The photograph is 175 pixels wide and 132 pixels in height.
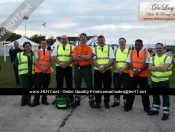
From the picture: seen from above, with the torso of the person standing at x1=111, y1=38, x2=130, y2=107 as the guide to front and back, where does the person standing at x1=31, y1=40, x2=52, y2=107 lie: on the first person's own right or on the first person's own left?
on the first person's own right

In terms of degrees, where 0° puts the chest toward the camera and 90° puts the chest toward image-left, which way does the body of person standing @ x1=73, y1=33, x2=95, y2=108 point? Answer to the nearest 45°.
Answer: approximately 0°

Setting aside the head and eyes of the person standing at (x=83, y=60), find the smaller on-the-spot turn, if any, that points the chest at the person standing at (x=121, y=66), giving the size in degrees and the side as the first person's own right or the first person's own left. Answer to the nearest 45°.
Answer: approximately 90° to the first person's own left

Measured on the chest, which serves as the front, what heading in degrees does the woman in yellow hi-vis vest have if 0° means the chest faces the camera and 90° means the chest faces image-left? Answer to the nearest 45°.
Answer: approximately 315°

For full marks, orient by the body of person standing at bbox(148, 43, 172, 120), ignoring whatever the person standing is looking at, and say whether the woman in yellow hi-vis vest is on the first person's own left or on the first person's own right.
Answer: on the first person's own right

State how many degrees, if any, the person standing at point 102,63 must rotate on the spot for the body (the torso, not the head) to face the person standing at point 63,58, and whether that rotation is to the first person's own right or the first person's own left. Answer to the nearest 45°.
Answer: approximately 90° to the first person's own right

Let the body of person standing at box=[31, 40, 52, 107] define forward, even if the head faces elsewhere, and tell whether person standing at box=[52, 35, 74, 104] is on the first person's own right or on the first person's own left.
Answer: on the first person's own left

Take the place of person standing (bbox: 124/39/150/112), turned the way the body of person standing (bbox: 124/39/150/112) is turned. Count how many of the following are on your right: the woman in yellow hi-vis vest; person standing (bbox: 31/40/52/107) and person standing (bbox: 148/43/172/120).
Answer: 2

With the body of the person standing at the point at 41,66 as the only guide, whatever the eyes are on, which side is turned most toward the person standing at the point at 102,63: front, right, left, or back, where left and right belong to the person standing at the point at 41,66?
left

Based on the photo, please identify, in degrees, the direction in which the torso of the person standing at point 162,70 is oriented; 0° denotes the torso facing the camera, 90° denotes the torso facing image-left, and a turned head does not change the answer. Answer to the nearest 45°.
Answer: approximately 0°
